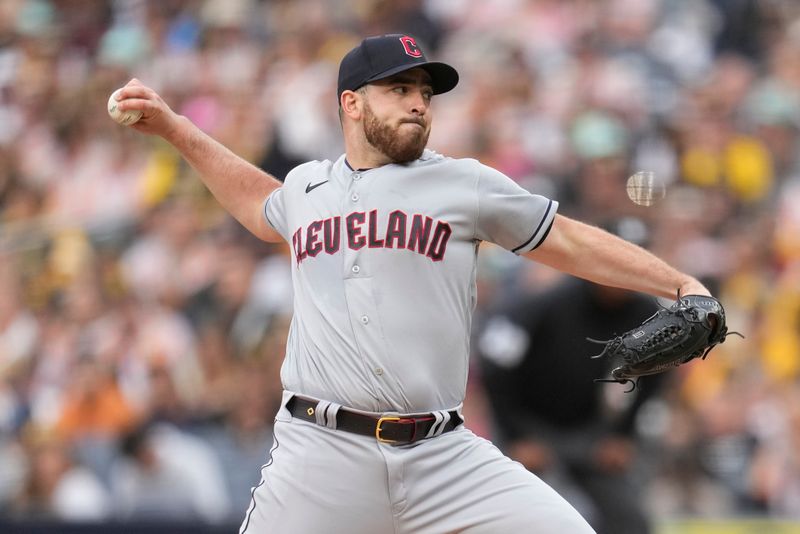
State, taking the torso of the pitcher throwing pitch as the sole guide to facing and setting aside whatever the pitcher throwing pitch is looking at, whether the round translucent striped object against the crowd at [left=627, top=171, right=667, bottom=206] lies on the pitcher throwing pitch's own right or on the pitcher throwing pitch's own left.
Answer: on the pitcher throwing pitch's own left

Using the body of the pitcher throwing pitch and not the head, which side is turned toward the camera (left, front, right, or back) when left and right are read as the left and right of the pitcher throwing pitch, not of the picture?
front
